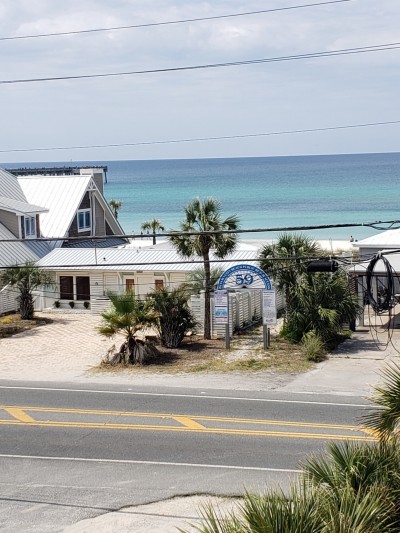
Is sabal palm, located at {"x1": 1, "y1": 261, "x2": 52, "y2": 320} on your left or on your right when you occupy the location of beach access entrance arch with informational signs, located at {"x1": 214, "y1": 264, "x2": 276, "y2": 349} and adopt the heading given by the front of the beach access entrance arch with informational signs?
on your right

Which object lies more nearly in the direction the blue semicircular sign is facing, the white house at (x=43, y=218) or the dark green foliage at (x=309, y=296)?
the dark green foliage

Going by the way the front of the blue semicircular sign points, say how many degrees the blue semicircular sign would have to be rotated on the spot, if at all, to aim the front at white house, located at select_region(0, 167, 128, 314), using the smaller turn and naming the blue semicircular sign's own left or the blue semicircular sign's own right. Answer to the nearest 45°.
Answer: approximately 135° to the blue semicircular sign's own right

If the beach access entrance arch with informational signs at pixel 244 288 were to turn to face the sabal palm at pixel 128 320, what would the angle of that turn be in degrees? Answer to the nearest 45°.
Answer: approximately 45° to its right

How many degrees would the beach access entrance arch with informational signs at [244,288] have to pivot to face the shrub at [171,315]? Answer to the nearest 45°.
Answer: approximately 90° to its right

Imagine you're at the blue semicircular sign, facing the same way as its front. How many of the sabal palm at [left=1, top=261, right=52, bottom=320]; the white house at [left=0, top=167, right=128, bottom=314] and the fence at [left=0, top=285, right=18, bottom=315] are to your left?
0

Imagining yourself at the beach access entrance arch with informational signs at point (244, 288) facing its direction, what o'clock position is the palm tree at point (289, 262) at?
The palm tree is roughly at 9 o'clock from the beach access entrance arch with informational signs.

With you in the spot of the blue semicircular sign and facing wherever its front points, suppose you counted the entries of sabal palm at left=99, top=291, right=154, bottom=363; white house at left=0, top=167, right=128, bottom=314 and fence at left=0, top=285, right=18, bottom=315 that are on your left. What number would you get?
0

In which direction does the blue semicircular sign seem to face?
toward the camera

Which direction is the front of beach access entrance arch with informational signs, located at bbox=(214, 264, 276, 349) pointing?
toward the camera

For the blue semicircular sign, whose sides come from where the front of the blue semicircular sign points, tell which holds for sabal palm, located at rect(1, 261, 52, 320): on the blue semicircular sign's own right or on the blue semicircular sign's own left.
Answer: on the blue semicircular sign's own right

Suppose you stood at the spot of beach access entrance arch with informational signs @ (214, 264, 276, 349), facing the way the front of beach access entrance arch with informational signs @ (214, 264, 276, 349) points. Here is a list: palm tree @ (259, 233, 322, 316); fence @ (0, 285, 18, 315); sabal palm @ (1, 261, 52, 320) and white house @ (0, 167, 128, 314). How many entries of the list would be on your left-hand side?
1

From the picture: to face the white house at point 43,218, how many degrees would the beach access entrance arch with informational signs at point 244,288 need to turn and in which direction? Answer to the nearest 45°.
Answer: approximately 135° to its right

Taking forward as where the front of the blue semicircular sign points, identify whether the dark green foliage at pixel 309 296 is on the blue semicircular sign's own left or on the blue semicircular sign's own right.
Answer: on the blue semicircular sign's own left

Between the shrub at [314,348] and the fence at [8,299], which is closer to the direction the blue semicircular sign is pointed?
the shrub
